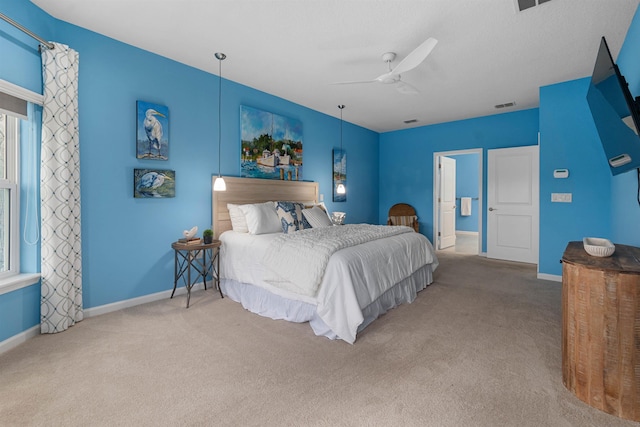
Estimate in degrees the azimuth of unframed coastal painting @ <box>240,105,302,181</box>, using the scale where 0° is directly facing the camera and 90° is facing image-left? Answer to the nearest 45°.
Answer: approximately 315°

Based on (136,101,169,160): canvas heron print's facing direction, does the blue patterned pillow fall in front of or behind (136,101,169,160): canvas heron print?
in front

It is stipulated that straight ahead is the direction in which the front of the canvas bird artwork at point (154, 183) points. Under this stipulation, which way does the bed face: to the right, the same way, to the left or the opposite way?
the same way

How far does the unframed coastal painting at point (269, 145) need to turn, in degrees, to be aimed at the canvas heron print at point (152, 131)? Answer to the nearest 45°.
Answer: approximately 90° to its right

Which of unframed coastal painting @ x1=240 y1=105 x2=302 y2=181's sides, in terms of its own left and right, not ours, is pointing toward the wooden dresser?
front

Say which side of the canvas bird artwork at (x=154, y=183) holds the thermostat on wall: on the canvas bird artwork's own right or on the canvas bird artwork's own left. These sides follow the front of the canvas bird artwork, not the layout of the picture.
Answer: on the canvas bird artwork's own left

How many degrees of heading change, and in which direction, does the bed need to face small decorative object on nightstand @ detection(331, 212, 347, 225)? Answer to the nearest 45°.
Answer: approximately 135° to its left

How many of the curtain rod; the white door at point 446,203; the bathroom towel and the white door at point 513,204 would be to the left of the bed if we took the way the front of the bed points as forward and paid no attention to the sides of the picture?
3

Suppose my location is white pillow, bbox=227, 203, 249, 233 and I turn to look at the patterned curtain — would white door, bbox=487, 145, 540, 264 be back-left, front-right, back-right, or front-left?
back-left

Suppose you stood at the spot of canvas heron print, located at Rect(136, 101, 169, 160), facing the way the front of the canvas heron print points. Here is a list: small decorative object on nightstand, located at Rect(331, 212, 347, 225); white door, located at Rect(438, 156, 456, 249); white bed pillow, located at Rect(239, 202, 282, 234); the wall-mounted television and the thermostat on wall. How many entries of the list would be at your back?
0

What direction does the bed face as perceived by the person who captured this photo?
facing the viewer and to the right of the viewer

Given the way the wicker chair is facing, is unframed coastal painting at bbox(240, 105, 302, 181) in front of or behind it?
in front

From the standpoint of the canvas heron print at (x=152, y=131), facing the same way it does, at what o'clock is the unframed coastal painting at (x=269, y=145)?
The unframed coastal painting is roughly at 10 o'clock from the canvas heron print.

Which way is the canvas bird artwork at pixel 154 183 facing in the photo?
toward the camera

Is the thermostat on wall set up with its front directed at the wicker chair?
no

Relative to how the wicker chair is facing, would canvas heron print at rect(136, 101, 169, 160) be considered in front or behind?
in front

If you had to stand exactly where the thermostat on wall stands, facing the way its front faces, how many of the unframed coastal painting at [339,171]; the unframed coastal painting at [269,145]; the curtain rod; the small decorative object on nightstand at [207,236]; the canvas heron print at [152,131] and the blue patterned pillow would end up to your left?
0
